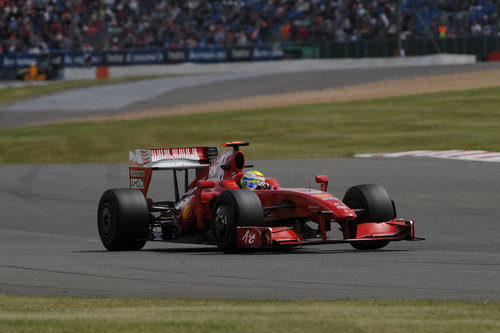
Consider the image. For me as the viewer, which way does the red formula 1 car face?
facing the viewer and to the right of the viewer
